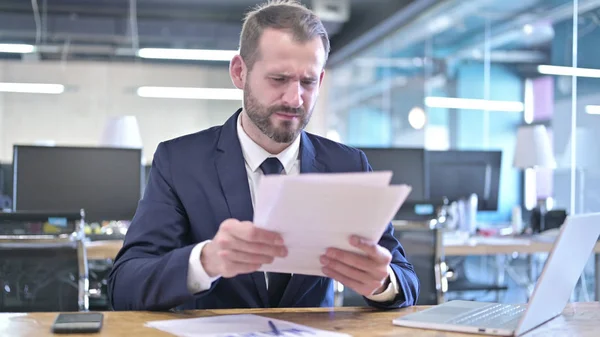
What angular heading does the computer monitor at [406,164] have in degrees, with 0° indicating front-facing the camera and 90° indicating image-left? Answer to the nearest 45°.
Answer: approximately 0°

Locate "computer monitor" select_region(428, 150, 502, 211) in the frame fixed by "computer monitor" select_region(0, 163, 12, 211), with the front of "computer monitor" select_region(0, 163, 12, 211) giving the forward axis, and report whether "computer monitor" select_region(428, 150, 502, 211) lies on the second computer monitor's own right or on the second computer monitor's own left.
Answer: on the second computer monitor's own left

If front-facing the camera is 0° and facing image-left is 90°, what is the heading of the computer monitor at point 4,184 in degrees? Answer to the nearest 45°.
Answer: approximately 0°

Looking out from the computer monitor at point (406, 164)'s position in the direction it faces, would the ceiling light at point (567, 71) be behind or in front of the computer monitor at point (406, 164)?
behind

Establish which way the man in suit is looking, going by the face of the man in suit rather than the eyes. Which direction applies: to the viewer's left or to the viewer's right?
to the viewer's right

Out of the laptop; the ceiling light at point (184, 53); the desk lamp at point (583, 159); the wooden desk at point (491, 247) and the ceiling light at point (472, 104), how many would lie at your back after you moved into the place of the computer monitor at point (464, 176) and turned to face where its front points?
2

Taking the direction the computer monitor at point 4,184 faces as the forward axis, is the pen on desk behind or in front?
in front

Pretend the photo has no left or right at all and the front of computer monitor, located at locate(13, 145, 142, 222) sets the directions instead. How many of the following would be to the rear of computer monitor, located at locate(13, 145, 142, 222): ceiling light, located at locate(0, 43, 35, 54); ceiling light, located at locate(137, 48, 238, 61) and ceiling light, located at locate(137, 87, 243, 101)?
3
